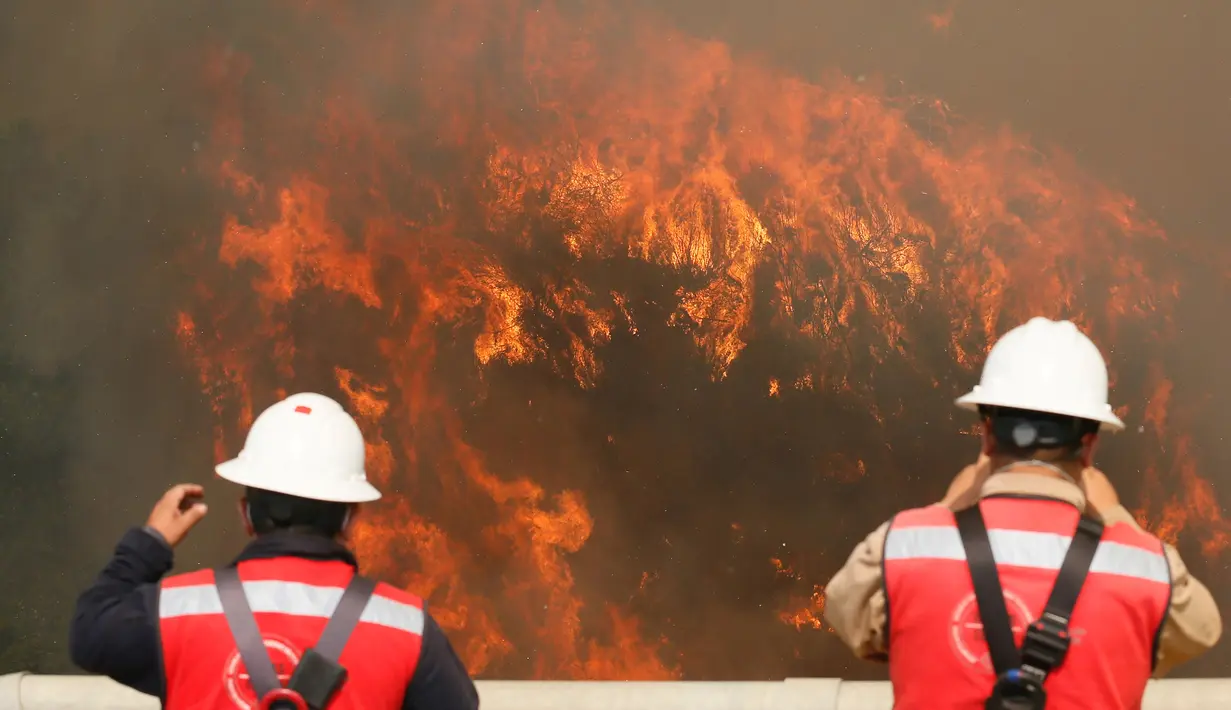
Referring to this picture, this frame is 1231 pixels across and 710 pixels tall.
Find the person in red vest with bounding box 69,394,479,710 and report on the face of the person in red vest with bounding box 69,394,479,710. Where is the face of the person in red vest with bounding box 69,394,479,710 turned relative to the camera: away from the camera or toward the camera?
away from the camera

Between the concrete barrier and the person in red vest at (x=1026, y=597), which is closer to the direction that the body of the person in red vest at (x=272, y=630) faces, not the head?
the concrete barrier

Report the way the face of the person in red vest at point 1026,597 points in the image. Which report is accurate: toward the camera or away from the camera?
away from the camera

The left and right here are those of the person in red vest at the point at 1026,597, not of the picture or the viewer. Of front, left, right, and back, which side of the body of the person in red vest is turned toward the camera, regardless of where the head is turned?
back

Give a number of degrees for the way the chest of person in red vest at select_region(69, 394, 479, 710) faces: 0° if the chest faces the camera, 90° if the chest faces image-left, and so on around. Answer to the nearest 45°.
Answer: approximately 180°

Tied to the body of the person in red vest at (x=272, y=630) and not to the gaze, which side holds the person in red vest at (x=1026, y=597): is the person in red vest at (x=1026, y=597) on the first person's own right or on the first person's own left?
on the first person's own right

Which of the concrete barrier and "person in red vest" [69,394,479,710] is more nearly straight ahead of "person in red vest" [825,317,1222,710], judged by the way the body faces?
the concrete barrier

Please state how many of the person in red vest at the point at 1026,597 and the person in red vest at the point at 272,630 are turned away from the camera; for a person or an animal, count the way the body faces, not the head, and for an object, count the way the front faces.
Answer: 2

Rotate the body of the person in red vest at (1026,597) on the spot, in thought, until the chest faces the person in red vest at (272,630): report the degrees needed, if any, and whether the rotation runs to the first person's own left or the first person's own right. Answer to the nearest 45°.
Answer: approximately 90° to the first person's own left
